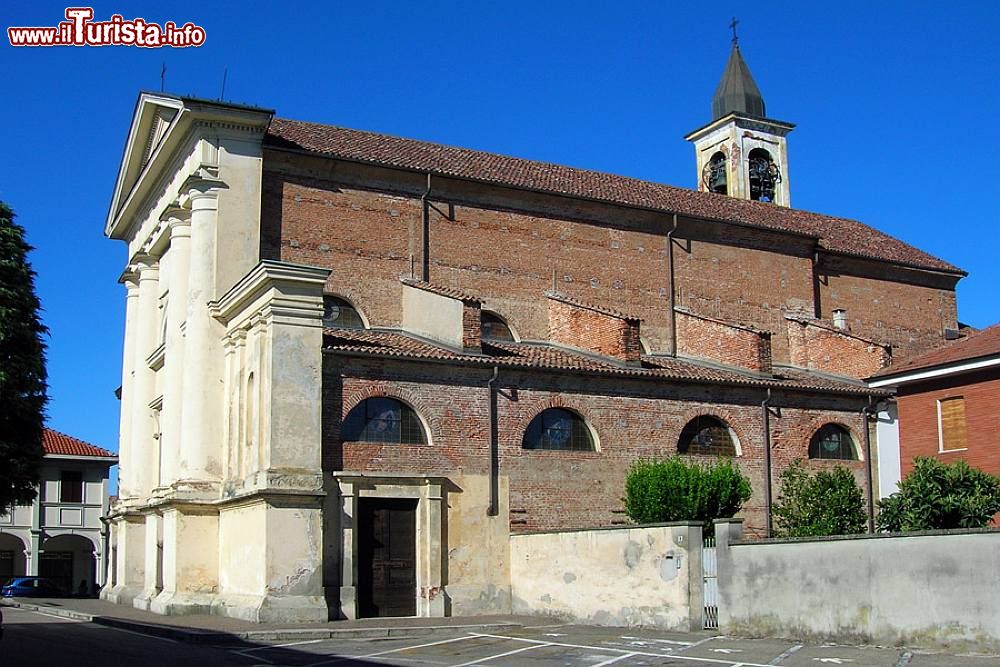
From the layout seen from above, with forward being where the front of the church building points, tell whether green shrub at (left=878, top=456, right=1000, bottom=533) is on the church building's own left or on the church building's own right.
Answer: on the church building's own left

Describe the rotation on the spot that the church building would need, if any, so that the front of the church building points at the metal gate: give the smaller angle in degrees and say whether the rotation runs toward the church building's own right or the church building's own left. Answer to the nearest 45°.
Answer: approximately 90° to the church building's own left

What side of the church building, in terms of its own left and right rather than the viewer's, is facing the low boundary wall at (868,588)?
left

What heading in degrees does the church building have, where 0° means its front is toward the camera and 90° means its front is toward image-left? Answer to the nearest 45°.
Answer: approximately 45°
